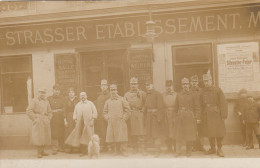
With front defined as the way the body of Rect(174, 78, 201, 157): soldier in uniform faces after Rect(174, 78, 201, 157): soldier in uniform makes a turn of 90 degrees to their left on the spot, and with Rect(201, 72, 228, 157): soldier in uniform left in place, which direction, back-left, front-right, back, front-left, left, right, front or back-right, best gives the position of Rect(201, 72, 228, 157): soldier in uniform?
front

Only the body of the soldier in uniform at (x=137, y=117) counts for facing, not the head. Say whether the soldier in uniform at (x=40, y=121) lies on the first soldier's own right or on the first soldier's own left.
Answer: on the first soldier's own right

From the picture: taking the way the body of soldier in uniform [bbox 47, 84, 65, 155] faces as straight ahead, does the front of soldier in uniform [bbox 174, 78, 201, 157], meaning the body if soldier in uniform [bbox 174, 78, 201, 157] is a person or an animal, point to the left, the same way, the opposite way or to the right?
the same way

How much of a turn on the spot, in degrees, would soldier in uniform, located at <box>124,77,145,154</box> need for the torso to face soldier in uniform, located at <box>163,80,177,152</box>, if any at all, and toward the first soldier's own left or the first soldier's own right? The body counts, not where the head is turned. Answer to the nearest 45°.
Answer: approximately 90° to the first soldier's own left

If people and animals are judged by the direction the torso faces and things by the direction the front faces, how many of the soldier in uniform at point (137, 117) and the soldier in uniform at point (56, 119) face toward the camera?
2

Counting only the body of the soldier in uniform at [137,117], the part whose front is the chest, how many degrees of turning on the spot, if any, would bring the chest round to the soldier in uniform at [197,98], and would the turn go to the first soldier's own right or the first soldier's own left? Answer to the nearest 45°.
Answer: approximately 90° to the first soldier's own left

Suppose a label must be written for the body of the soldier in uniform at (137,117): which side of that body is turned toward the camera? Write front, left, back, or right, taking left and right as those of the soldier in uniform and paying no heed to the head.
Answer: front

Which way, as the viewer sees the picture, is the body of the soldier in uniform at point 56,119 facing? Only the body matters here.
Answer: toward the camera

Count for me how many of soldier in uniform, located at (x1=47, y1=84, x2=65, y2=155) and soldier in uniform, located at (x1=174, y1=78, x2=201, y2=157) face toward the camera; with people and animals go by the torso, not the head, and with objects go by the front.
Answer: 2

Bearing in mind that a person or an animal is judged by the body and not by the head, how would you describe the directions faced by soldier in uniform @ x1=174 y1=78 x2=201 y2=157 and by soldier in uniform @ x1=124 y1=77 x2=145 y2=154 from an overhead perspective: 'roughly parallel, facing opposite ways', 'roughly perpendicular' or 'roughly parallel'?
roughly parallel

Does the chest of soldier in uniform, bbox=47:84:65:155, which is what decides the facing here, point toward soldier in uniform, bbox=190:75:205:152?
no

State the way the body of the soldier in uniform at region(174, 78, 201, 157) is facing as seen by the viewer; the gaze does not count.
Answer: toward the camera

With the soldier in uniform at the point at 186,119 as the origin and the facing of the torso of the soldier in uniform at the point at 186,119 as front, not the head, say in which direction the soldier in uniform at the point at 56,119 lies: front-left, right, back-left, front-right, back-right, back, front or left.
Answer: right

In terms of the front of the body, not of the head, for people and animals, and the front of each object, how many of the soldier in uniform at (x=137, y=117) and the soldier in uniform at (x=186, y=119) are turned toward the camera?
2

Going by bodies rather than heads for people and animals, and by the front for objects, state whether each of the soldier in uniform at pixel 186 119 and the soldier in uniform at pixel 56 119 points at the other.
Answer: no

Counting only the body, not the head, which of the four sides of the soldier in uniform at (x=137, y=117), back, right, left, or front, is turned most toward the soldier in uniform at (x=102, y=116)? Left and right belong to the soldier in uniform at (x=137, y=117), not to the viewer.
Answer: right

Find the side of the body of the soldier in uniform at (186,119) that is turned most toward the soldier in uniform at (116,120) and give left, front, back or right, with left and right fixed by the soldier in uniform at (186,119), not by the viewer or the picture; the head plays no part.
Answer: right

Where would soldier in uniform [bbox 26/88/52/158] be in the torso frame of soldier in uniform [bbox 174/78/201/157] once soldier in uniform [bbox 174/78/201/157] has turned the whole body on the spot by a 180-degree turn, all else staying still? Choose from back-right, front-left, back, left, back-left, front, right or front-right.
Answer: left

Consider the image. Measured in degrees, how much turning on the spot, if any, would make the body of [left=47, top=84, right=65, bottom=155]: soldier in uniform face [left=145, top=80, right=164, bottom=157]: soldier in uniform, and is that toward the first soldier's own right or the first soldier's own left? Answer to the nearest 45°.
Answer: approximately 45° to the first soldier's own left

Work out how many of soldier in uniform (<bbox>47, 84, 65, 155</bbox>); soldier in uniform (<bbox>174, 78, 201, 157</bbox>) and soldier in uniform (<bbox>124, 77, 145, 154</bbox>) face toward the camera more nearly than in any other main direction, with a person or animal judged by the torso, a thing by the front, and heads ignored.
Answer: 3
